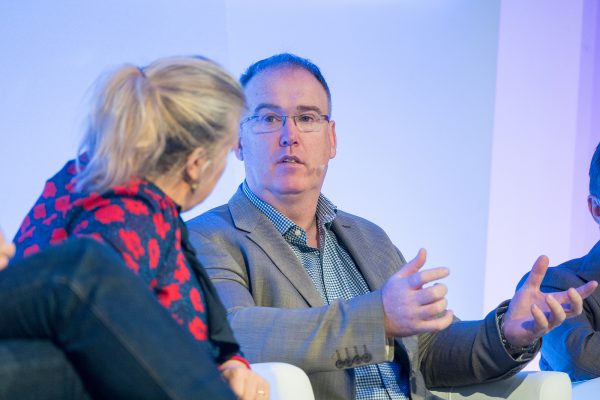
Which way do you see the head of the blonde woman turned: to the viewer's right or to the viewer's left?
to the viewer's right

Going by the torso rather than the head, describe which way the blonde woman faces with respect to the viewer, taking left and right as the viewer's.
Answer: facing away from the viewer and to the right of the viewer

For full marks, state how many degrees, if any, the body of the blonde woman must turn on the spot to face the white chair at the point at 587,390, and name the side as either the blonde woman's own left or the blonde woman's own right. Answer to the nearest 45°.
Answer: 0° — they already face it

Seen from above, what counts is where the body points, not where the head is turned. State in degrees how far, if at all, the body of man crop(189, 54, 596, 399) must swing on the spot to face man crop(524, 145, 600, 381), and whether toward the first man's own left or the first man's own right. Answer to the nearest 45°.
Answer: approximately 45° to the first man's own left

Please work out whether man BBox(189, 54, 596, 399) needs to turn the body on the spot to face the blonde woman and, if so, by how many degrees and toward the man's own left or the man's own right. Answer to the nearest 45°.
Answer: approximately 45° to the man's own right
